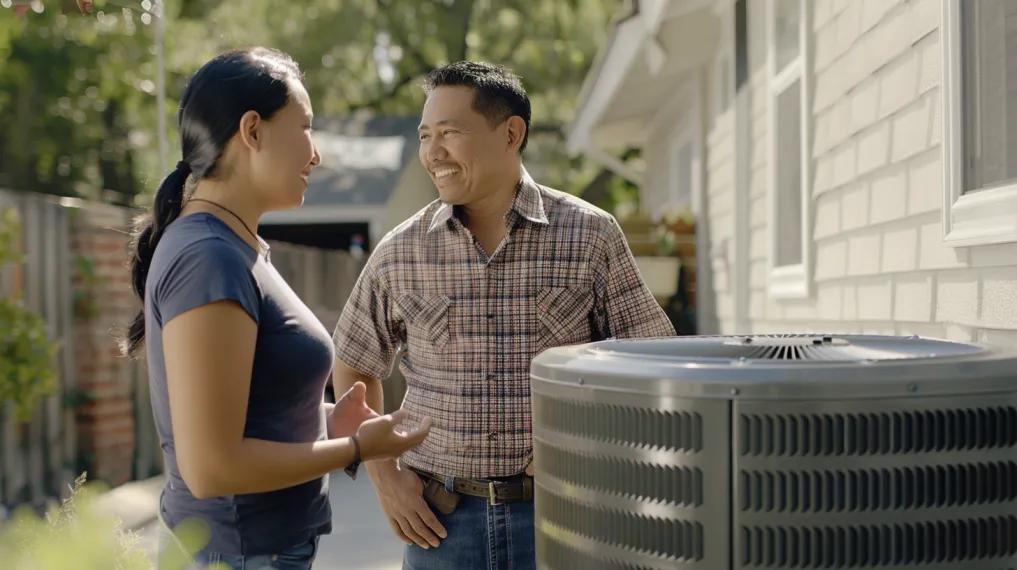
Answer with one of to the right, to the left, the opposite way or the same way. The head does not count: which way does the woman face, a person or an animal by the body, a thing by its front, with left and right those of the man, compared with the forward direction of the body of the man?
to the left

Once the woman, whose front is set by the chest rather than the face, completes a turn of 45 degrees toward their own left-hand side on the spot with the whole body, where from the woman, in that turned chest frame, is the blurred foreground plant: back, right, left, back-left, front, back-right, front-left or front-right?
back-right

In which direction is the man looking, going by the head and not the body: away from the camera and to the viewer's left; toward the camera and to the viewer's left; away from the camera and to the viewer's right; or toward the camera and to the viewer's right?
toward the camera and to the viewer's left

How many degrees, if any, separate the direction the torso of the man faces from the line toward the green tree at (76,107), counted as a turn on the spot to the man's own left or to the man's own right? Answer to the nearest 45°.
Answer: approximately 135° to the man's own right

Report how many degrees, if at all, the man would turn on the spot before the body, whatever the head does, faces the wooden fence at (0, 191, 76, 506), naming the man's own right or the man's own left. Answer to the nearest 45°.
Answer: approximately 135° to the man's own right

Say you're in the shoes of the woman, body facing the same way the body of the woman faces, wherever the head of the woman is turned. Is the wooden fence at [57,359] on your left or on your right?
on your left

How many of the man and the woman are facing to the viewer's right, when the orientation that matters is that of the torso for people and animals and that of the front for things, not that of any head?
1

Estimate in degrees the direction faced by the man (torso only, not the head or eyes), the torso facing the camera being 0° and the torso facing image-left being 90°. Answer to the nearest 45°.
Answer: approximately 0°

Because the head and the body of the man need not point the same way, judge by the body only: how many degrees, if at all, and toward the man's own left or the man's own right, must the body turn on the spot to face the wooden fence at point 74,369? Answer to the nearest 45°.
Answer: approximately 135° to the man's own right

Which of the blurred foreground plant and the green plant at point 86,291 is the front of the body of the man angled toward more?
the blurred foreground plant

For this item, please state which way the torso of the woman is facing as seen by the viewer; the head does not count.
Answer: to the viewer's right

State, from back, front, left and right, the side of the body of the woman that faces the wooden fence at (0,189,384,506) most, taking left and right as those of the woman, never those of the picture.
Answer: left
